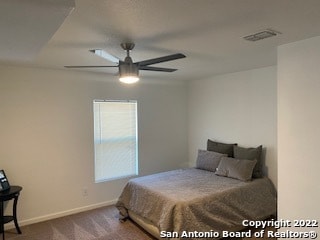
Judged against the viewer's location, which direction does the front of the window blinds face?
facing the viewer and to the right of the viewer

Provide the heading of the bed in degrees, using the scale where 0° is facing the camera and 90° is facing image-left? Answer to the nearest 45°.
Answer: approximately 45°

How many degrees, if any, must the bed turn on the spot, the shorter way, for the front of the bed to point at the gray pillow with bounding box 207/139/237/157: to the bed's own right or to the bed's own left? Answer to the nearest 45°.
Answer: approximately 135° to the bed's own right

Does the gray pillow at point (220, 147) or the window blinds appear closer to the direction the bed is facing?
the window blinds

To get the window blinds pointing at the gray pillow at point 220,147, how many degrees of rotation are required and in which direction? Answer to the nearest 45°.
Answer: approximately 45° to its left

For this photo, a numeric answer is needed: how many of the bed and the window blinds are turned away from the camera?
0

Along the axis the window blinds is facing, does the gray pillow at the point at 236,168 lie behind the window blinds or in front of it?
in front

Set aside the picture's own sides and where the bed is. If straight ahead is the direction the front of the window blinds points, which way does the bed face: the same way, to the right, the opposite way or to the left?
to the right

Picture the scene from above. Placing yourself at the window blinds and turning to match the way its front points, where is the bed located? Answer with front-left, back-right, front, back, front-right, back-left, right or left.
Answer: front

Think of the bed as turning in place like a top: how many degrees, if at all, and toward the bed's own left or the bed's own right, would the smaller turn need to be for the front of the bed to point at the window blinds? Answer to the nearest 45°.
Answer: approximately 90° to the bed's own right
